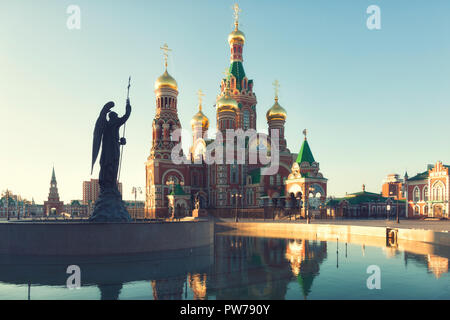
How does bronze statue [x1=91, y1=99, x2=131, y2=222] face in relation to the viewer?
to the viewer's right
